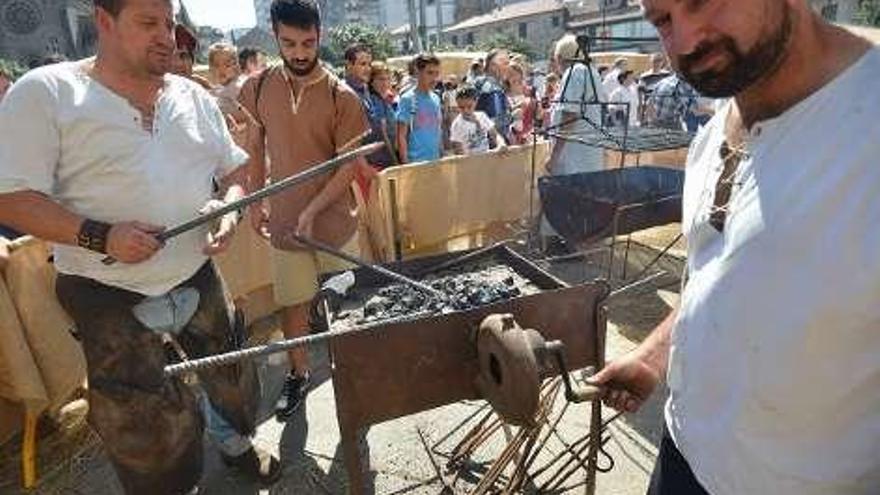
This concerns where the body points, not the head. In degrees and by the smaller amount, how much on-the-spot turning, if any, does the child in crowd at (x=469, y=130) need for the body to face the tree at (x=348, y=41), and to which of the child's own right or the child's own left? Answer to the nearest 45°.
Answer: approximately 180°

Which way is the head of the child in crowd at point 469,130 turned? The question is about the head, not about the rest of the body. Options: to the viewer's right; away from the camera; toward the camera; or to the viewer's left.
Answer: toward the camera

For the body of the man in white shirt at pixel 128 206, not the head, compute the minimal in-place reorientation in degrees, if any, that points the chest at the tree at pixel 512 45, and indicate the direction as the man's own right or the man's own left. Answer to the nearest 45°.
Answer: approximately 90° to the man's own left

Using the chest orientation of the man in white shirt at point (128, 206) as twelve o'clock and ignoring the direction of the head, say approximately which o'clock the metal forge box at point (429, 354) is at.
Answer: The metal forge box is roughly at 12 o'clock from the man in white shirt.

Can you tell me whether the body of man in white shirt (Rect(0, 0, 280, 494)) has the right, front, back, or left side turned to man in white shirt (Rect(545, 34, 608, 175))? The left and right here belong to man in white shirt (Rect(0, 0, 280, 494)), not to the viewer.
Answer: left

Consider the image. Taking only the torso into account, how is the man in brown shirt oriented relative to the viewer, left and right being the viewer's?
facing the viewer

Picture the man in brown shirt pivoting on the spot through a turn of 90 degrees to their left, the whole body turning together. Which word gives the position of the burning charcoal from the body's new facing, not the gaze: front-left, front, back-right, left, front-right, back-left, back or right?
right

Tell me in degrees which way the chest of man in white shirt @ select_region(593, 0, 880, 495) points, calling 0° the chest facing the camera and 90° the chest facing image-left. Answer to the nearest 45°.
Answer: approximately 45°

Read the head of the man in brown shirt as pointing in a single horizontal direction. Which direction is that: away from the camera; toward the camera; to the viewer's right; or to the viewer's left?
toward the camera

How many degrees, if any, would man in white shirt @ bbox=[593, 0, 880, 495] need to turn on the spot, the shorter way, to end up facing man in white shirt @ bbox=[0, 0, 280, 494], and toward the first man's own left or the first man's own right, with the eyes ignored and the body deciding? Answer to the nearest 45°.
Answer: approximately 45° to the first man's own right

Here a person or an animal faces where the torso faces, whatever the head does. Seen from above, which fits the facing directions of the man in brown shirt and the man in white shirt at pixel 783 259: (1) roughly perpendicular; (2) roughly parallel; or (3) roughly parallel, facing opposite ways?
roughly perpendicular

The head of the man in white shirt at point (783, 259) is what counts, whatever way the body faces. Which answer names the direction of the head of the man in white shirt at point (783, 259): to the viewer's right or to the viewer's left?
to the viewer's left

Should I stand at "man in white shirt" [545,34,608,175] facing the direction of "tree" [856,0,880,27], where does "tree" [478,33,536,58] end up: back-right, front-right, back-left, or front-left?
front-left

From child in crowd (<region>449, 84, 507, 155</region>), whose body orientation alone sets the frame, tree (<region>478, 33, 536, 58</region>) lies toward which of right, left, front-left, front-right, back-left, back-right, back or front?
back

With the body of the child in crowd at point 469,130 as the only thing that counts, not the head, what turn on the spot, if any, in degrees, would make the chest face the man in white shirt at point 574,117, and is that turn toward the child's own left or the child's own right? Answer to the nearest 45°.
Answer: approximately 45° to the child's own left

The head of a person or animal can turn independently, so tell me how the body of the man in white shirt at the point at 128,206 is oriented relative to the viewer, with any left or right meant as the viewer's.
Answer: facing the viewer and to the right of the viewer

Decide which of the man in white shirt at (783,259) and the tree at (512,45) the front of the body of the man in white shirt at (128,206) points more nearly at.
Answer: the man in white shirt

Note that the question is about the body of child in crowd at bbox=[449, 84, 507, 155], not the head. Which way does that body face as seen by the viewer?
toward the camera
